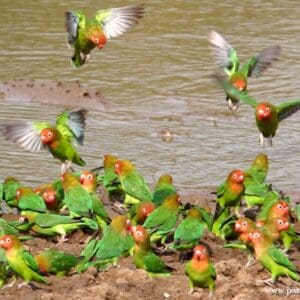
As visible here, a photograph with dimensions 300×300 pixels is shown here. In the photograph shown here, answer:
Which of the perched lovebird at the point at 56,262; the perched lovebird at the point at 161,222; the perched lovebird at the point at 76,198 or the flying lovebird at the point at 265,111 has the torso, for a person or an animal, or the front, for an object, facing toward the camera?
the flying lovebird

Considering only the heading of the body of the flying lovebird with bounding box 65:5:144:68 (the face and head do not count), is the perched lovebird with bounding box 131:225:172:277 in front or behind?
in front

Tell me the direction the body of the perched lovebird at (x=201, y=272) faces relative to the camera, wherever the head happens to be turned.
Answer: toward the camera

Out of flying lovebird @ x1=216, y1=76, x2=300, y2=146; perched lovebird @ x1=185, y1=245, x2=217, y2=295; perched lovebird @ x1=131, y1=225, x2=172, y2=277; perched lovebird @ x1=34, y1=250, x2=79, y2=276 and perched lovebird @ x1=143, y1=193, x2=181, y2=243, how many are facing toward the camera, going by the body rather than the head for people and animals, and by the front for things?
2

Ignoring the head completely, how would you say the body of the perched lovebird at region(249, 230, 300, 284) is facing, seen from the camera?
to the viewer's left

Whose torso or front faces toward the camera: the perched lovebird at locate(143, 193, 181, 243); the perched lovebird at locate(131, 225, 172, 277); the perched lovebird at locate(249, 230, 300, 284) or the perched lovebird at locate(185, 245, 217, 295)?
the perched lovebird at locate(185, 245, 217, 295)

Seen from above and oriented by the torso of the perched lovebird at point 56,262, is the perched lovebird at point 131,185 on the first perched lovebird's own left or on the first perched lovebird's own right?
on the first perched lovebird's own right

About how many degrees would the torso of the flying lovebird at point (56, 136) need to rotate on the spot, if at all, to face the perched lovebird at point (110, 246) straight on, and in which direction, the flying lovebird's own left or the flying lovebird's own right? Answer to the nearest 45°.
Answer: approximately 45° to the flying lovebird's own left

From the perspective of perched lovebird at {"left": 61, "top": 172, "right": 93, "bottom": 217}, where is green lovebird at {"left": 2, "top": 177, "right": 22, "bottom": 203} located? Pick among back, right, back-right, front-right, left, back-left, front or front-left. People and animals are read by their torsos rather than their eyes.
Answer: front

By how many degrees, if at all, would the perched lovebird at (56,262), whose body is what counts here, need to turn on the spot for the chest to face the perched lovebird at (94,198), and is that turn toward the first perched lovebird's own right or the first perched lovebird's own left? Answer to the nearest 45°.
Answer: approximately 90° to the first perched lovebird's own right

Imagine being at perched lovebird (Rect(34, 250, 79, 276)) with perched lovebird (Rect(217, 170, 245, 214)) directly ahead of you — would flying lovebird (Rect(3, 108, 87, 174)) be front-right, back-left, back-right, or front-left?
front-left

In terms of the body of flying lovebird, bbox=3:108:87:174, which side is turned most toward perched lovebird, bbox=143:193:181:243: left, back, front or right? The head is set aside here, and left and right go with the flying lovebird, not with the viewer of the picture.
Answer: left

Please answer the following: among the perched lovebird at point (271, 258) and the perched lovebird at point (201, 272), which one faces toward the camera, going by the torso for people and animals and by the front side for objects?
the perched lovebird at point (201, 272)

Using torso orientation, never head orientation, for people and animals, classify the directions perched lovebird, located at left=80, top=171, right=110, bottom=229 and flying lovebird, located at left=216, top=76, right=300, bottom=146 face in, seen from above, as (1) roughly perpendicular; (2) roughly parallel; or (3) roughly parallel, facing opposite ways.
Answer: roughly perpendicular

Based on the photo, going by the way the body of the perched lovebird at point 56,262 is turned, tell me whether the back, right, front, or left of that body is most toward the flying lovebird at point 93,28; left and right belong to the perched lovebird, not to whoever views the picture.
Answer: right

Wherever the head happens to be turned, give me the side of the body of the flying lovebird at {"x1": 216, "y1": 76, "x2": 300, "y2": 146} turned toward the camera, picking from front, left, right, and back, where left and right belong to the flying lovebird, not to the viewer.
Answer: front

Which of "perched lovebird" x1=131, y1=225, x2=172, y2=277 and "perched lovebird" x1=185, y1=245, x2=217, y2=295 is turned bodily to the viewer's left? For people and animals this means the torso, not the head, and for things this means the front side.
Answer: "perched lovebird" x1=131, y1=225, x2=172, y2=277

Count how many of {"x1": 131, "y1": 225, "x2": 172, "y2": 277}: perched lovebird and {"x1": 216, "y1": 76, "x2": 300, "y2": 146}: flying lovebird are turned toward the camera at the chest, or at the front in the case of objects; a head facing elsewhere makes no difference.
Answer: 1
